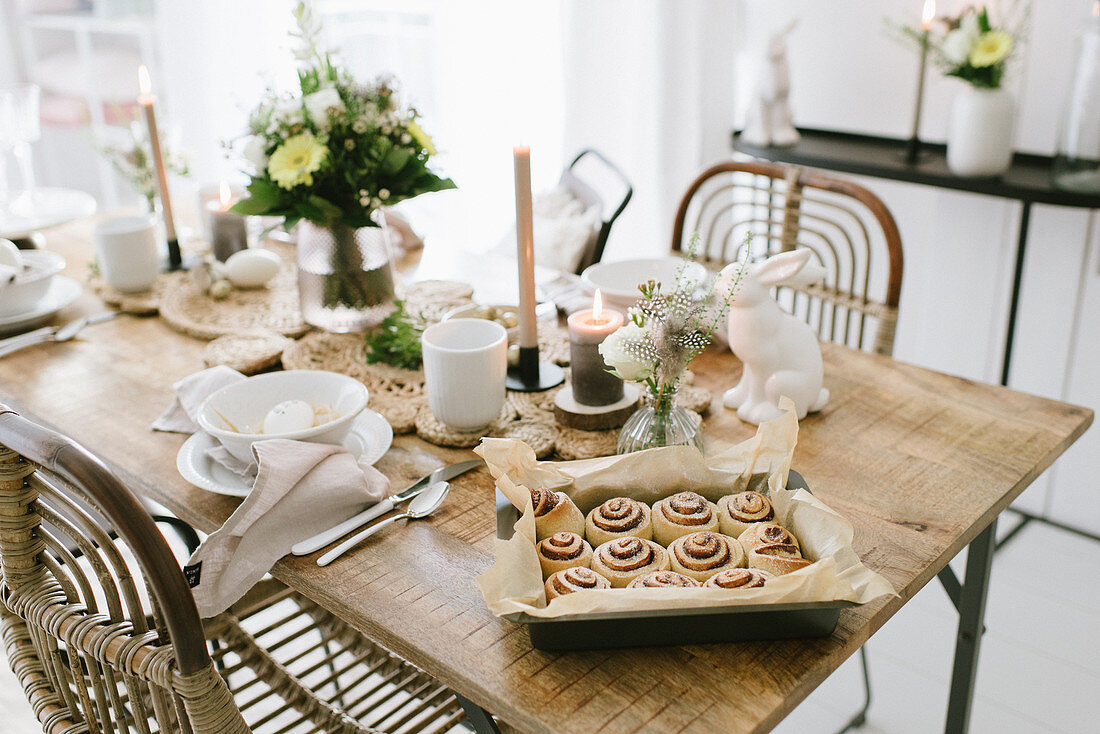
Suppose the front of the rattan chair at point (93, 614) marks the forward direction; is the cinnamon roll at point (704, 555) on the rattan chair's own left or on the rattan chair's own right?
on the rattan chair's own right

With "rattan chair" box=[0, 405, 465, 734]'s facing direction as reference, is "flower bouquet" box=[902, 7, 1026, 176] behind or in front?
in front

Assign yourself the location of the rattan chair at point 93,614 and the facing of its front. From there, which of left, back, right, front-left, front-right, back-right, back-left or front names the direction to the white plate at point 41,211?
front-left

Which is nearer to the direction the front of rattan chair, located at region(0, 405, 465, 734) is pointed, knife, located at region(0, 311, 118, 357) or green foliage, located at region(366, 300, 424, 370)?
the green foliage

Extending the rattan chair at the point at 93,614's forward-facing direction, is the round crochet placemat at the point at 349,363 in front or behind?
in front

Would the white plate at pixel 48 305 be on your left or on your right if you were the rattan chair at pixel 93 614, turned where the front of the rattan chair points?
on your left

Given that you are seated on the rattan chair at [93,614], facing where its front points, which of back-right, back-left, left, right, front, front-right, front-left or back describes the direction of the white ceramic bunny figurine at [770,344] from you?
front-right

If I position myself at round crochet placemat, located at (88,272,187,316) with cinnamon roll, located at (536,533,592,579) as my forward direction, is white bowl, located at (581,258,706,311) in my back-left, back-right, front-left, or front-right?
front-left

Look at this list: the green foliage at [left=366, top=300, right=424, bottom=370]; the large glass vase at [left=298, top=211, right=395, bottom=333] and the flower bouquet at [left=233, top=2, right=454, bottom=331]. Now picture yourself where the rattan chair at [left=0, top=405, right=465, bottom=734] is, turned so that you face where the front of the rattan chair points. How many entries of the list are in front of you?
3

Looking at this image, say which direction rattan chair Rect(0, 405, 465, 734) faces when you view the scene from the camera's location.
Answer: facing away from the viewer and to the right of the viewer
